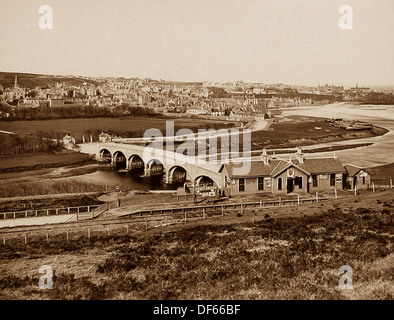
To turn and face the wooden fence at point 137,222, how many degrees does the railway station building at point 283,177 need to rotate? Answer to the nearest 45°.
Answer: approximately 45° to its right

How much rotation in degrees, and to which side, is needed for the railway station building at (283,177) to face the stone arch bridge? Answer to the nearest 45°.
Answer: approximately 135° to its right

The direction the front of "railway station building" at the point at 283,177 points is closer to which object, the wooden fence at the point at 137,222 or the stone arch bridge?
the wooden fence

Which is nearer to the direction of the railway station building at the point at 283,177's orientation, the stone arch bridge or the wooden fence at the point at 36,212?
the wooden fence

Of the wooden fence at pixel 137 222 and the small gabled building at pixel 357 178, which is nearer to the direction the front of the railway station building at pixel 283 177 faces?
the wooden fence

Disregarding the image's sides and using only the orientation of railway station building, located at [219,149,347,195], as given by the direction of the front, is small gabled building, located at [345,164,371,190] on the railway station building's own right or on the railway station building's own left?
on the railway station building's own left

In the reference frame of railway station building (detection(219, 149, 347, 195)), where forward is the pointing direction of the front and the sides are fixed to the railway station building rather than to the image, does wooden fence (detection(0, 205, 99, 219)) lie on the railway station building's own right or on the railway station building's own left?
on the railway station building's own right

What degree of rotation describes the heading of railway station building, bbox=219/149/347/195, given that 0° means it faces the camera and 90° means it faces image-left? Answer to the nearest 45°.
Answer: approximately 0°
